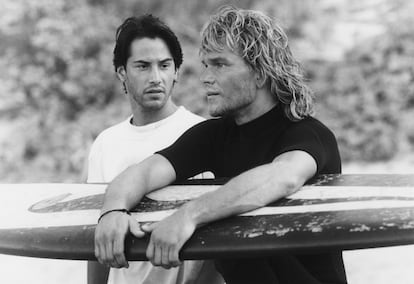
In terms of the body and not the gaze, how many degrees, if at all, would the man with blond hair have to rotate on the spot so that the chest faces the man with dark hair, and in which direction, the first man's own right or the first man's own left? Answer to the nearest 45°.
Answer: approximately 90° to the first man's own right

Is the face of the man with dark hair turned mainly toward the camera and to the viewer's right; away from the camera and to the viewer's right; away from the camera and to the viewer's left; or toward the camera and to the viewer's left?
toward the camera and to the viewer's right

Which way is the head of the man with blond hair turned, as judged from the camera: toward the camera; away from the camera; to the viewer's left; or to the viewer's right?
to the viewer's left
